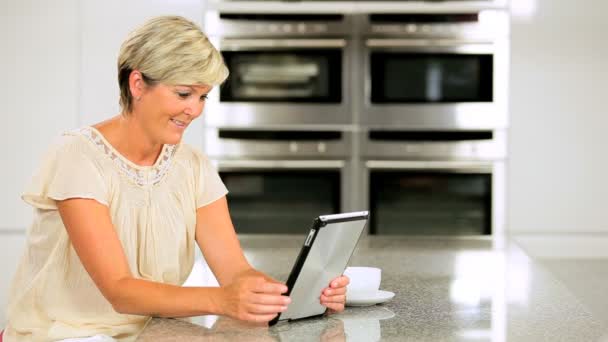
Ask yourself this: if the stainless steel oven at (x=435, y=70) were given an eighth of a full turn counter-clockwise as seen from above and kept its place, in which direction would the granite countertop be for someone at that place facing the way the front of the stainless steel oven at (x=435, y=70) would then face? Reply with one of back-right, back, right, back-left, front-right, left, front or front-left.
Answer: front-right

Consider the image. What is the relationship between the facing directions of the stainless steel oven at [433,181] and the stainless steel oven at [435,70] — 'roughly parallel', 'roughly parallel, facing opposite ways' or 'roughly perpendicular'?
roughly parallel

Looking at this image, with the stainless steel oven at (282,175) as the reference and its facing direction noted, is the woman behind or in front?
in front

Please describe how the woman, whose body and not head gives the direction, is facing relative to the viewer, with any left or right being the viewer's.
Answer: facing the viewer and to the right of the viewer

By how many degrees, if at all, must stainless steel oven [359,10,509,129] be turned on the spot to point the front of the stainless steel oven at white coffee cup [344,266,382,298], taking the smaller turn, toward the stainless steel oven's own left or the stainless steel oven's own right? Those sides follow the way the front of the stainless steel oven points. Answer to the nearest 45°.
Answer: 0° — it already faces it

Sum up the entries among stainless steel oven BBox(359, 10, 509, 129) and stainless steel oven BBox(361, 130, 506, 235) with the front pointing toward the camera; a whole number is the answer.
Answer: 2

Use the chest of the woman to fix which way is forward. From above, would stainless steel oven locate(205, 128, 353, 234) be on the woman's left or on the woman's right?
on the woman's left

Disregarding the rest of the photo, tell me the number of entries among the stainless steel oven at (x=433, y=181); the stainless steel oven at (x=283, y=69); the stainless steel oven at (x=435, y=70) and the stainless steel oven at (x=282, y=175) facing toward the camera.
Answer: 4

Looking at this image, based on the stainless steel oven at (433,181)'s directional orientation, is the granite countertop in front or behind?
in front

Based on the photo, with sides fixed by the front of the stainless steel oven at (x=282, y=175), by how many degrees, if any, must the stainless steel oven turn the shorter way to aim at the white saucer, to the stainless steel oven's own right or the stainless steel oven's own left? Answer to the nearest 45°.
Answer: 0° — it already faces it

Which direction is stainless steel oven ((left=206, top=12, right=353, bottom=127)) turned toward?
toward the camera

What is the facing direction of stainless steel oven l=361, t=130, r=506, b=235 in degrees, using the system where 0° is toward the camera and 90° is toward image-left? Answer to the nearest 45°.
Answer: approximately 0°

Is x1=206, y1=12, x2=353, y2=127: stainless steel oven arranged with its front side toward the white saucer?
yes

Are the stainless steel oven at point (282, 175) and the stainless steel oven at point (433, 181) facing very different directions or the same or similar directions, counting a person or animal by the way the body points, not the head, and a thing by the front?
same or similar directions

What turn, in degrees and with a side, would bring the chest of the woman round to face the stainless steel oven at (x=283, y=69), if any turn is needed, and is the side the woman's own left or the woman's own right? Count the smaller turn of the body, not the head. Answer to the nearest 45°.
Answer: approximately 135° to the woman's own left

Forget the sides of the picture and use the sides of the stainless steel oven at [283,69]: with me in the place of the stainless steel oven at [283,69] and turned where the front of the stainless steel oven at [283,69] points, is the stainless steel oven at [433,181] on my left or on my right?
on my left

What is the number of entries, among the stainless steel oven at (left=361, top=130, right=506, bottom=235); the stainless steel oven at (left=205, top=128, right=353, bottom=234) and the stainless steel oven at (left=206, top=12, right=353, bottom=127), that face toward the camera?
3

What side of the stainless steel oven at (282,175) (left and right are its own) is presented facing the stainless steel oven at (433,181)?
left

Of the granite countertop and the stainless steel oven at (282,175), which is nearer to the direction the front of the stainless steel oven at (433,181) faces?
the granite countertop

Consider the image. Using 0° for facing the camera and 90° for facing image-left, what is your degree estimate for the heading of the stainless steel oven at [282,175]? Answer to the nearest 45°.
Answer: approximately 0°

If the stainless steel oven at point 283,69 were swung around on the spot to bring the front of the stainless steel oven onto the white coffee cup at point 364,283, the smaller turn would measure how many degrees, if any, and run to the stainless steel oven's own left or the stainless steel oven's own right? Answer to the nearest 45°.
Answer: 0° — it already faces it
